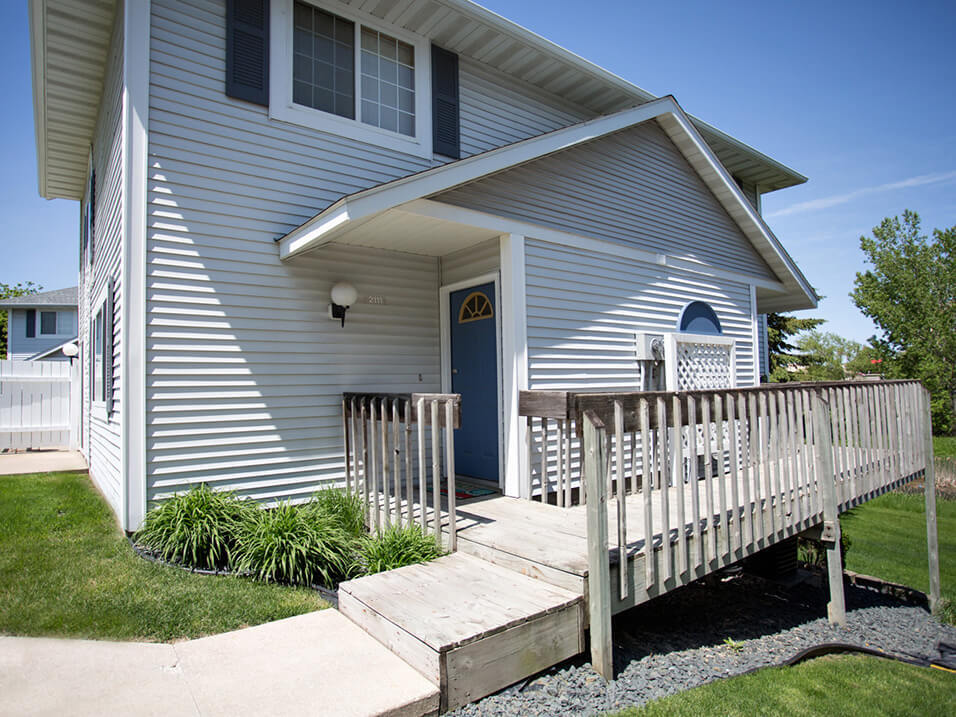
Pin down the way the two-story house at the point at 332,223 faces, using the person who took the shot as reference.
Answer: facing the viewer and to the right of the viewer

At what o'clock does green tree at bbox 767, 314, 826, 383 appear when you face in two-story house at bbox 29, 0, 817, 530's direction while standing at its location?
The green tree is roughly at 9 o'clock from the two-story house.

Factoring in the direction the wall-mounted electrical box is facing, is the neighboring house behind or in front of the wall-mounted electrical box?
behind

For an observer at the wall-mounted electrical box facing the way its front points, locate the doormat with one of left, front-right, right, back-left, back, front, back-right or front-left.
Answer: right

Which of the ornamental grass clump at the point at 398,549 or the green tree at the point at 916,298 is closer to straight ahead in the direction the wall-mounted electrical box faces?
the ornamental grass clump

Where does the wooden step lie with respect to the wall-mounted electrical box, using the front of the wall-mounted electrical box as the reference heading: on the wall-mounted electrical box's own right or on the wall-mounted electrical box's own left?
on the wall-mounted electrical box's own right

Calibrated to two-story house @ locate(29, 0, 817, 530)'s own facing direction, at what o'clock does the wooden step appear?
The wooden step is roughly at 1 o'clock from the two-story house.

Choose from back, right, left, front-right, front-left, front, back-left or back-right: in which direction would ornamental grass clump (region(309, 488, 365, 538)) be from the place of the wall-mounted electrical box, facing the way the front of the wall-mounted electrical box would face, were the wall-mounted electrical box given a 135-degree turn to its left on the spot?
back-left

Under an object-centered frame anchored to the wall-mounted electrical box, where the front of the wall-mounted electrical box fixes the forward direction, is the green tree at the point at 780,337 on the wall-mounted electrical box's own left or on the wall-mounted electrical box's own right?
on the wall-mounted electrical box's own left

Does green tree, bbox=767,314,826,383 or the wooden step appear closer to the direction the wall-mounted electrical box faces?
the wooden step

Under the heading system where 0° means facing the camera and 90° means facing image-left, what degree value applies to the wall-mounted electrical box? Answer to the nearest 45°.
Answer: approximately 315°

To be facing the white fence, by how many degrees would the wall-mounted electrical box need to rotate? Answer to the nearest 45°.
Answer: approximately 135° to its right

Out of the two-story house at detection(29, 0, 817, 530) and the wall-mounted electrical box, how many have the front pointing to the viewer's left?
0
